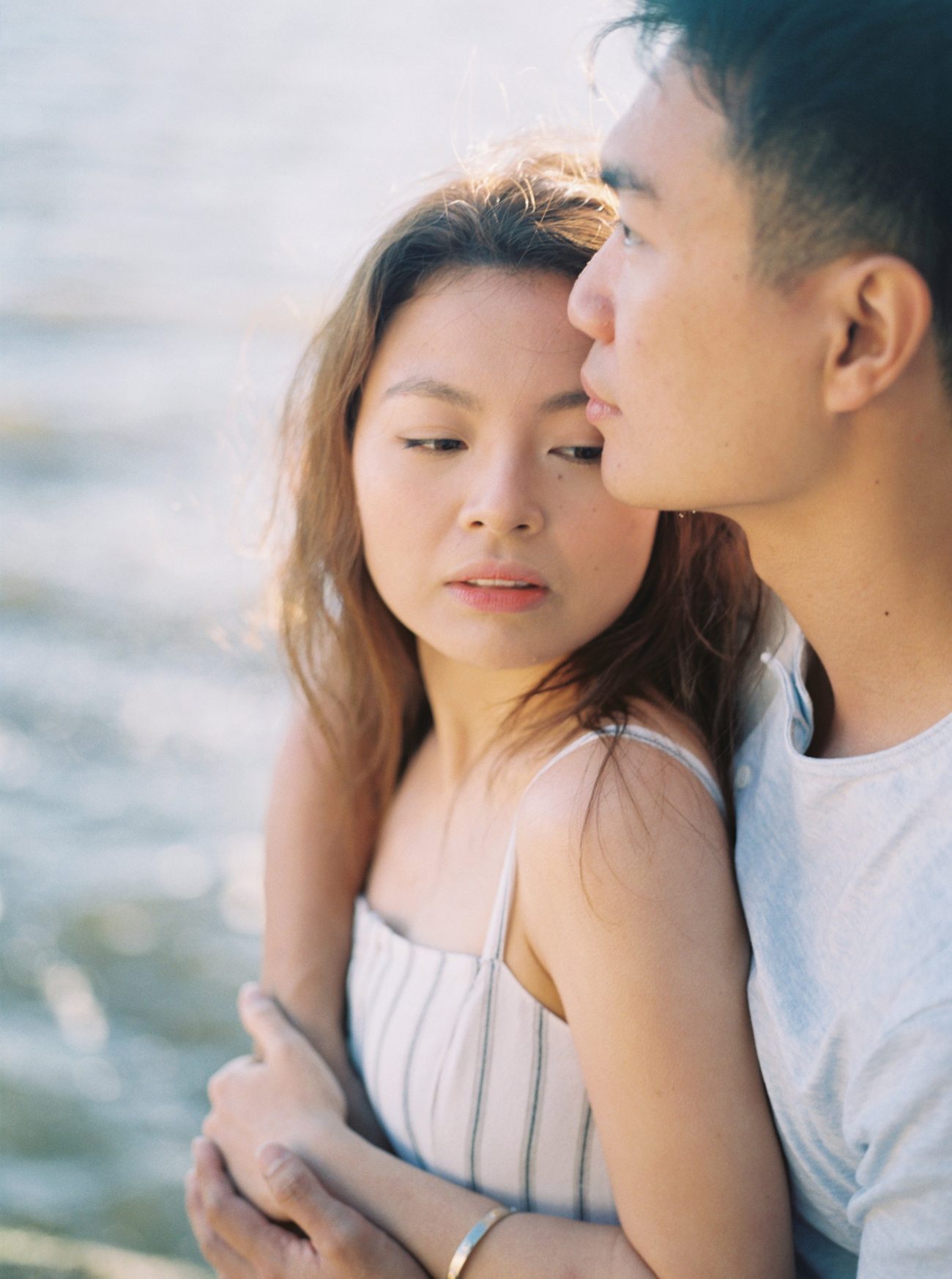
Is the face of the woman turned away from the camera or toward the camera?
toward the camera

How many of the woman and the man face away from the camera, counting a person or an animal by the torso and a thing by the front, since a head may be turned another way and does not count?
0

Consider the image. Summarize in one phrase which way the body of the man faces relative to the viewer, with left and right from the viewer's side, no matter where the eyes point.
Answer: facing to the left of the viewer

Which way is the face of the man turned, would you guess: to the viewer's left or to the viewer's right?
to the viewer's left
